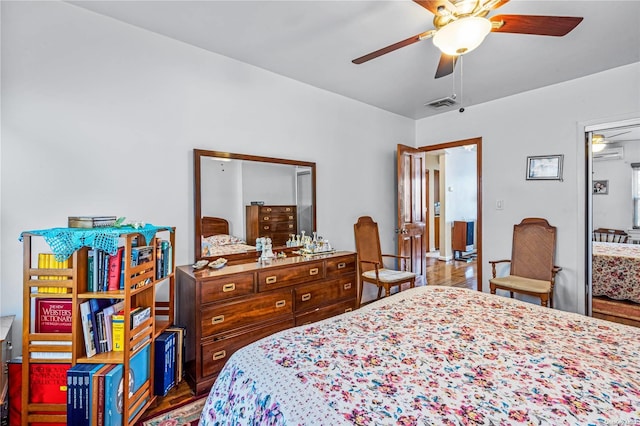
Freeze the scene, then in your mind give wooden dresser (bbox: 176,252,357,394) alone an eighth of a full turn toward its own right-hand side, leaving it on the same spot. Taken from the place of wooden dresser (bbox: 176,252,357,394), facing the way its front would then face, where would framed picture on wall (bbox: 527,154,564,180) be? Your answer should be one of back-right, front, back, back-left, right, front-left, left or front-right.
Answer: left

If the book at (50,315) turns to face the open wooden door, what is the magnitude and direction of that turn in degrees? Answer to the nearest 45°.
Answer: approximately 90° to its left

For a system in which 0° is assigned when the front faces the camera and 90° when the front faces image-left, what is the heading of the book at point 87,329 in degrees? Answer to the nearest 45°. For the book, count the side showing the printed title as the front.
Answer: approximately 0°

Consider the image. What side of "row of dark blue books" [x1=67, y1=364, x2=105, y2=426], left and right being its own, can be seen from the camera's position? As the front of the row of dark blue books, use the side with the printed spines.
front

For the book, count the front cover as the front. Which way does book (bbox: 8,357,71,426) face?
toward the camera

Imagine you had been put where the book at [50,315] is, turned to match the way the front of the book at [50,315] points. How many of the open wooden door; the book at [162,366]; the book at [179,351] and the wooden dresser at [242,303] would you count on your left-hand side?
4

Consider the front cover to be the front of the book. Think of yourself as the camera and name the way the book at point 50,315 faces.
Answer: facing the viewer
